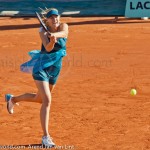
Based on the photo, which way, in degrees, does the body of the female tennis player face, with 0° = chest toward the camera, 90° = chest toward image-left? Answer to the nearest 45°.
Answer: approximately 315°
